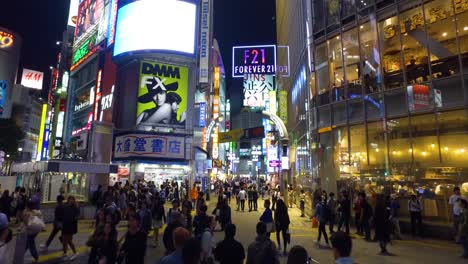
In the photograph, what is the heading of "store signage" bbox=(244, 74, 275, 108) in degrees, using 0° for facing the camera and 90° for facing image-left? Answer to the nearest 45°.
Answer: approximately 0°

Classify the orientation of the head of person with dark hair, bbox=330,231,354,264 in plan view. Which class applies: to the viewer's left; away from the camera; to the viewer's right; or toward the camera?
away from the camera
